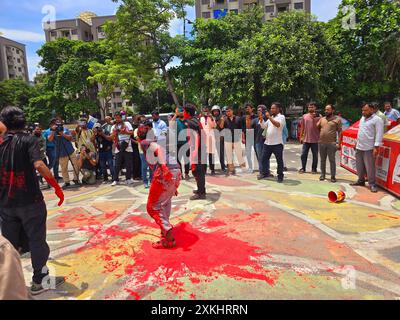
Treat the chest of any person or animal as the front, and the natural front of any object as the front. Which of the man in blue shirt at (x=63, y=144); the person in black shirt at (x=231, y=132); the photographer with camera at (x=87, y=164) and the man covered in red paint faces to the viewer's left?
the man covered in red paint

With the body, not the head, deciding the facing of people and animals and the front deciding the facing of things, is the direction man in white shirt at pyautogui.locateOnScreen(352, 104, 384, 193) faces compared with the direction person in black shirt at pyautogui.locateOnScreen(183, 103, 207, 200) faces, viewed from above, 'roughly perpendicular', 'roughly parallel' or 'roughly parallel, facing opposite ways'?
roughly parallel

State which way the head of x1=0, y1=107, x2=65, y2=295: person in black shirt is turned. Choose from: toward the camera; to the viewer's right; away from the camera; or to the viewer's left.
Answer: away from the camera

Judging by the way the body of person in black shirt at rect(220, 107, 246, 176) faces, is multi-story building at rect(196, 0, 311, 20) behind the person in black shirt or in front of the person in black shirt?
behind

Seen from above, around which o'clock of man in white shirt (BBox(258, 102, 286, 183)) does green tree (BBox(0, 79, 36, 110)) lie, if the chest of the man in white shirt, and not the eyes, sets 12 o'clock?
The green tree is roughly at 3 o'clock from the man in white shirt.

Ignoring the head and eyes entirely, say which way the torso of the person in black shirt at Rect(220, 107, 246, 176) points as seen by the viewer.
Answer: toward the camera

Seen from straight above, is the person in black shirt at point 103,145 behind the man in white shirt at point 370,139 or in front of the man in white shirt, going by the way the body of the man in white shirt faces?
in front

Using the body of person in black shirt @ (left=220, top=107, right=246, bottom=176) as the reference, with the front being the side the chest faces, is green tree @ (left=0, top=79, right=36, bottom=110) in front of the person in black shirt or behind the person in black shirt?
behind

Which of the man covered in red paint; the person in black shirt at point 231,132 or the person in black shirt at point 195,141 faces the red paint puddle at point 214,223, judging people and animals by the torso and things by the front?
the person in black shirt at point 231,132

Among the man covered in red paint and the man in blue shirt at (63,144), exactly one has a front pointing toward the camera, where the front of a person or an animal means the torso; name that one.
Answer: the man in blue shirt

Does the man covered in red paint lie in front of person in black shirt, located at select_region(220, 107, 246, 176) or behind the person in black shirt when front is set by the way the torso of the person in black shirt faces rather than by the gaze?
in front

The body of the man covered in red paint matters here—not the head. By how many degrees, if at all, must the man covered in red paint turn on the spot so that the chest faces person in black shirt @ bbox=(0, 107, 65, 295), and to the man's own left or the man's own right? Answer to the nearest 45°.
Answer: approximately 45° to the man's own left

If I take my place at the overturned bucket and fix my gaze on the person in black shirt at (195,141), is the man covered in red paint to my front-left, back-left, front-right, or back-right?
front-left

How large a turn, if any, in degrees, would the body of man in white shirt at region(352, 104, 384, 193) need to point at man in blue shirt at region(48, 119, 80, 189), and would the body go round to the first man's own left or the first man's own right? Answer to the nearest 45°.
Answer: approximately 45° to the first man's own right
